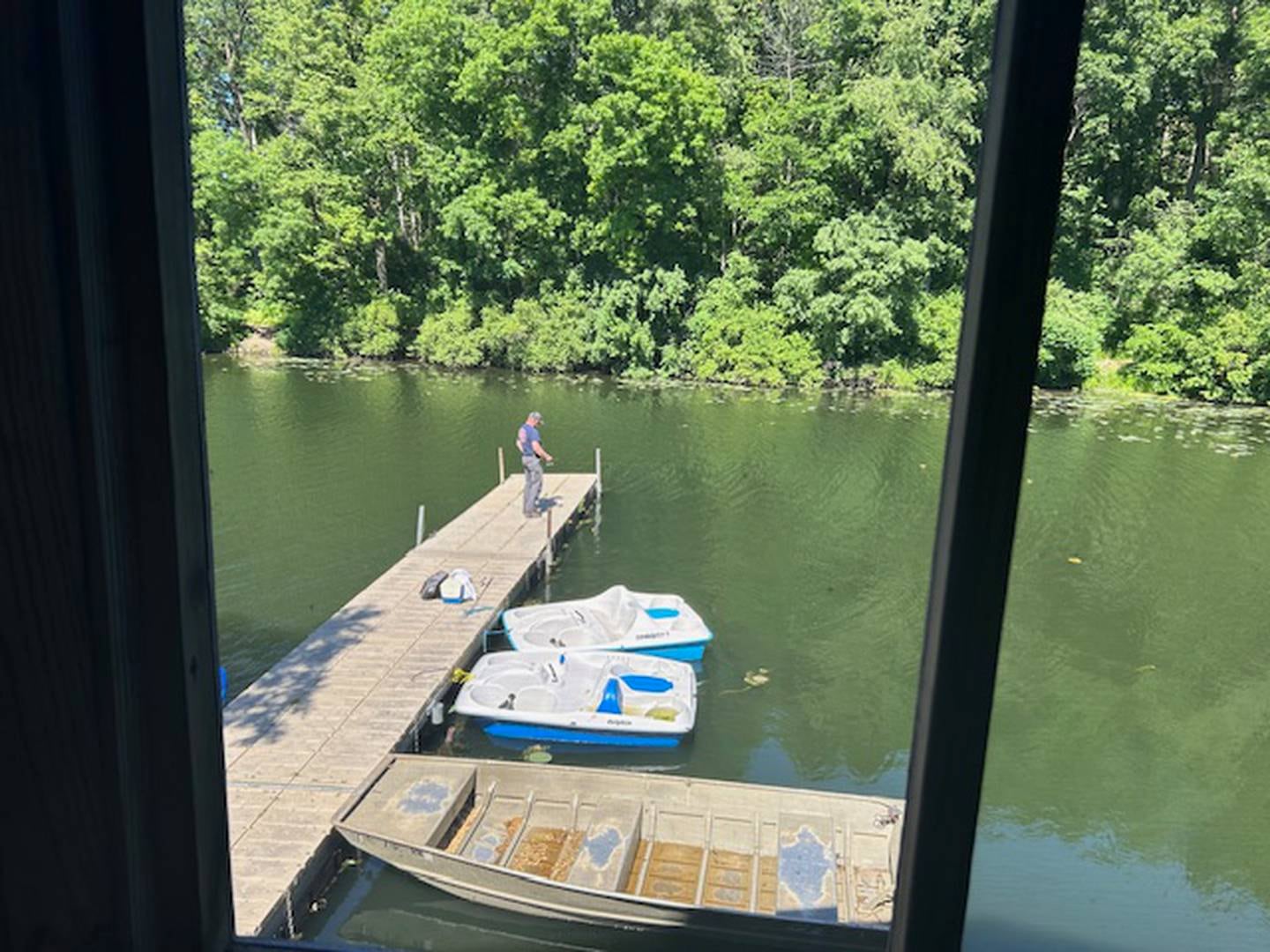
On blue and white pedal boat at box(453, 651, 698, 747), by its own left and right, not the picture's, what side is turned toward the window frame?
left

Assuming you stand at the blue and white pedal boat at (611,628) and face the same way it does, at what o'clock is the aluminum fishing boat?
The aluminum fishing boat is roughly at 9 o'clock from the blue and white pedal boat.

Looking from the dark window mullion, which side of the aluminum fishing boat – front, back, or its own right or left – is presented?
left

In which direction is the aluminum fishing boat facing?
to the viewer's left

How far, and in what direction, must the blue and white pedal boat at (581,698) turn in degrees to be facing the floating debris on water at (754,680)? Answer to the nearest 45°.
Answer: approximately 135° to its right

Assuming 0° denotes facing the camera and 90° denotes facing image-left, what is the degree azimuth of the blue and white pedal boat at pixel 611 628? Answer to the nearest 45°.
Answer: approximately 90°

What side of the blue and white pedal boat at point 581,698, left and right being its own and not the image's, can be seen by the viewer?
left

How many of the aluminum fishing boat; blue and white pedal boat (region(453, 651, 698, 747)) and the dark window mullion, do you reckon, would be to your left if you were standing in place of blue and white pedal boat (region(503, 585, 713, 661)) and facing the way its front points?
3
